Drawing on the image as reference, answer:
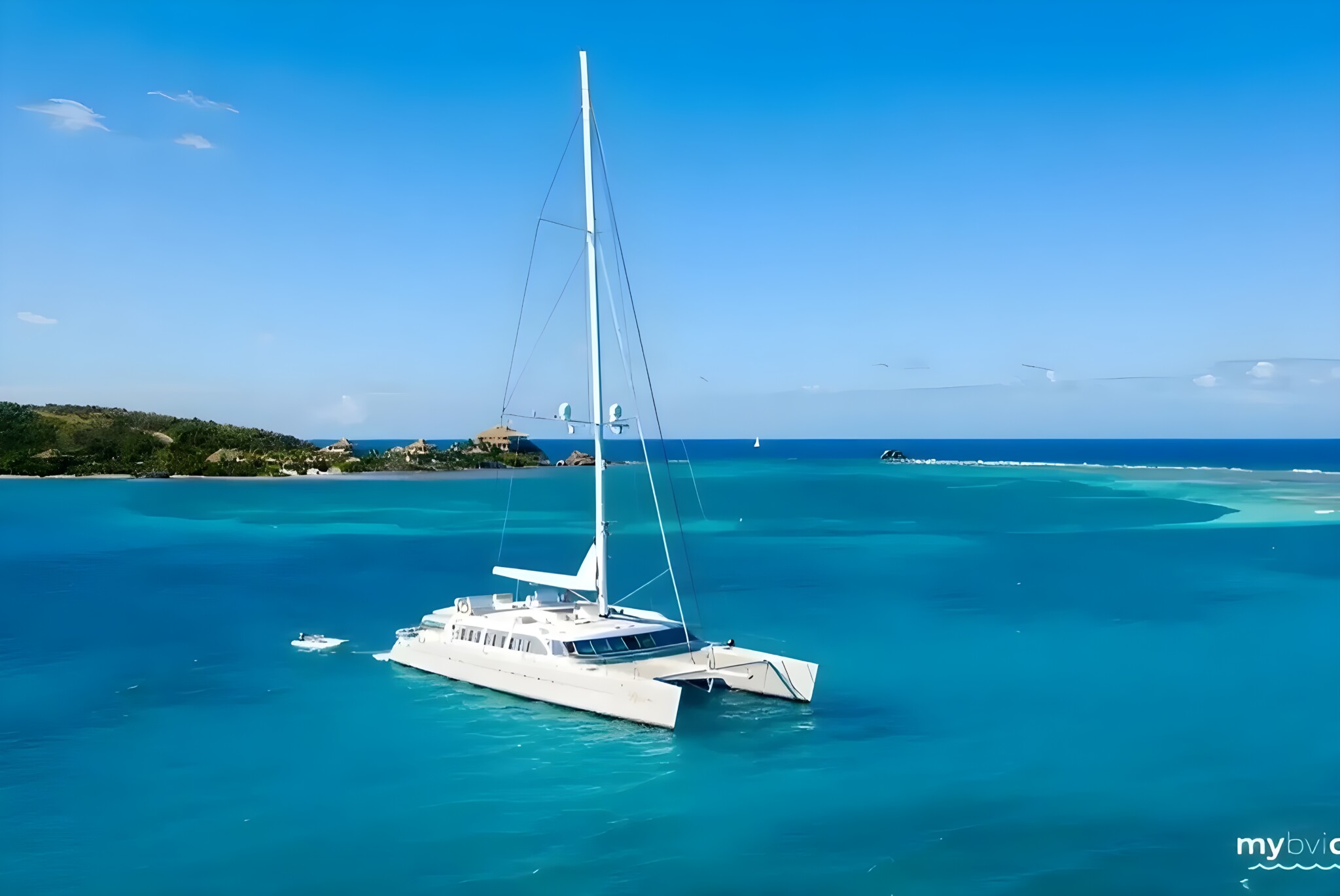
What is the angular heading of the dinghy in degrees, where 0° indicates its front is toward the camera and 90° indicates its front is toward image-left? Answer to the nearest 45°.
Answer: approximately 270°

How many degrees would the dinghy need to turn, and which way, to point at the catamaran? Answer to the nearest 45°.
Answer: approximately 45° to its right

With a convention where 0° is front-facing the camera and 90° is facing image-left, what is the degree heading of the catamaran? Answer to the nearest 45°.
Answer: approximately 315°

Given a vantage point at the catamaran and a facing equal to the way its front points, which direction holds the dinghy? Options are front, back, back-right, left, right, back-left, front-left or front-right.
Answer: back
